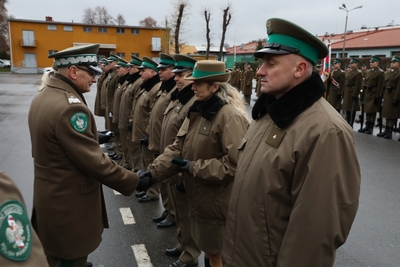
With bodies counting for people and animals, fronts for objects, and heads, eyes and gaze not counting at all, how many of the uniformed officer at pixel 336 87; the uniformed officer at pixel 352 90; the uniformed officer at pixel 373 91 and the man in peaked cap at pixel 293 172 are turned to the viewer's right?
0

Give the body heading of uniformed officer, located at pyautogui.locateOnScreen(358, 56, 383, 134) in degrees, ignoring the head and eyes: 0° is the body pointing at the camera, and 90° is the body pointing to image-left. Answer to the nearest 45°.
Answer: approximately 45°

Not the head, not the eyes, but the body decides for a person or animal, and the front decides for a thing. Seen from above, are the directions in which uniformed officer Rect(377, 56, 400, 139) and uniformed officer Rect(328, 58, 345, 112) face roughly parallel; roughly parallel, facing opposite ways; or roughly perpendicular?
roughly parallel

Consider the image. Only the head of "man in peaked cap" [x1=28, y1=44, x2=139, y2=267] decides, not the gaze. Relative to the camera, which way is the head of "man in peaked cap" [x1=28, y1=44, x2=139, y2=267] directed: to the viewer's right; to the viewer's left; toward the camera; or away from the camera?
to the viewer's right

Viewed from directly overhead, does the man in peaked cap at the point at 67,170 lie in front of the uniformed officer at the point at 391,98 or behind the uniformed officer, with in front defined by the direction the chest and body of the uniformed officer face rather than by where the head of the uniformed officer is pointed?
in front

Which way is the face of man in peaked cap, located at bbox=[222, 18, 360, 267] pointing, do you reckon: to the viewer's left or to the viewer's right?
to the viewer's left

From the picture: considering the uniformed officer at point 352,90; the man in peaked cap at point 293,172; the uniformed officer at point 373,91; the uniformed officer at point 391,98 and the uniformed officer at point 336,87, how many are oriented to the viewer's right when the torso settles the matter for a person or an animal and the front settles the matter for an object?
0

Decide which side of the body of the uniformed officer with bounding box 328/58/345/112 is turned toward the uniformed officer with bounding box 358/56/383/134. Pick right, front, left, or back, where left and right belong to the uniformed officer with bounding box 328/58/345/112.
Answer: left

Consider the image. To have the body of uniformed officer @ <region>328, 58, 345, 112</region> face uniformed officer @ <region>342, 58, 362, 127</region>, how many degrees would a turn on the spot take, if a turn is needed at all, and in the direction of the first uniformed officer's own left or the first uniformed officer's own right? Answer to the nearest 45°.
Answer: approximately 90° to the first uniformed officer's own left

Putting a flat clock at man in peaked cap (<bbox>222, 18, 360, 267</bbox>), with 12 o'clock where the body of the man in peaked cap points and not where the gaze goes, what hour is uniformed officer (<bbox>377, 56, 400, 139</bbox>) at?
The uniformed officer is roughly at 5 o'clock from the man in peaked cap.

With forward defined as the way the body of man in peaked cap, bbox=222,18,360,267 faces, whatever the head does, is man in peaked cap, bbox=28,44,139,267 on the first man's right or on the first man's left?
on the first man's right

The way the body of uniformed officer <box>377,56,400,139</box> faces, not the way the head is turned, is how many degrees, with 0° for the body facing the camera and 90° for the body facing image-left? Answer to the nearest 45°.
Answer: approximately 45°

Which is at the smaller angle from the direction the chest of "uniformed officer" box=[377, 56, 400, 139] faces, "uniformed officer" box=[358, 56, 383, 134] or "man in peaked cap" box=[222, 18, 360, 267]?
the man in peaked cap

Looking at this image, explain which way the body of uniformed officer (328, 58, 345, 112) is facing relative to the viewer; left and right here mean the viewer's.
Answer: facing the viewer and to the left of the viewer

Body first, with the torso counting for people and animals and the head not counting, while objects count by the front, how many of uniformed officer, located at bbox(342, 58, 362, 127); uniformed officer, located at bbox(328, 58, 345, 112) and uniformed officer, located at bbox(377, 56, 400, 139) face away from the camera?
0

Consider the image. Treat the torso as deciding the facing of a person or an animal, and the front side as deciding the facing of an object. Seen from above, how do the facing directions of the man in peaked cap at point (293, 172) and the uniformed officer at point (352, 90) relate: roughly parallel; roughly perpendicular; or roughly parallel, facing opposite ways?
roughly parallel
